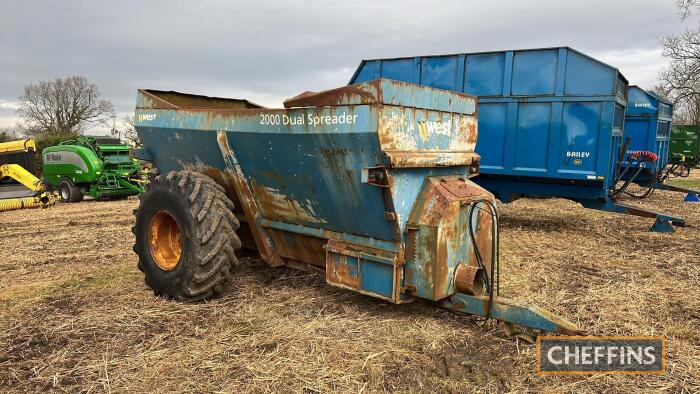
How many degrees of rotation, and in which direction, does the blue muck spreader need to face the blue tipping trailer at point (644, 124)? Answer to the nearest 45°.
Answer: approximately 90° to its left

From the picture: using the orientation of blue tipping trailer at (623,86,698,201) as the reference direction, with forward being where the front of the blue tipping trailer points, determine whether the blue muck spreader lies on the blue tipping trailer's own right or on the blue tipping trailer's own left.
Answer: on the blue tipping trailer's own right

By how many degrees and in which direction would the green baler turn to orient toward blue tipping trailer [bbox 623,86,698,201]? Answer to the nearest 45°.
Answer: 0° — it already faces it

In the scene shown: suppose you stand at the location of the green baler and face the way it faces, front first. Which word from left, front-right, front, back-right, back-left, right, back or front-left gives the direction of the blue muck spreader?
front-right

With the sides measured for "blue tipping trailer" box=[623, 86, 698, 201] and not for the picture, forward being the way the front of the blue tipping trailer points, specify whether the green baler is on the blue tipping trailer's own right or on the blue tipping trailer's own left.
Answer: on the blue tipping trailer's own right

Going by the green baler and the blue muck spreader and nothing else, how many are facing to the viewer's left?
0

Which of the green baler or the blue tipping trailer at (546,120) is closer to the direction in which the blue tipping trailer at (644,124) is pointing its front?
the blue tipping trailer

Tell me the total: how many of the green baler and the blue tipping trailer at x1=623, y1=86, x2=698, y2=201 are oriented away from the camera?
0

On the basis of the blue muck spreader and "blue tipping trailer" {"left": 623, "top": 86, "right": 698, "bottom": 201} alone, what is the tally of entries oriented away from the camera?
0

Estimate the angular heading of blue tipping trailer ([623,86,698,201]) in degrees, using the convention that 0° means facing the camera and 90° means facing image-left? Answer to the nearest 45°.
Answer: approximately 315°

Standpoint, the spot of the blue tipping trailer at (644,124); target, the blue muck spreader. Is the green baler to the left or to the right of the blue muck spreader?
right
